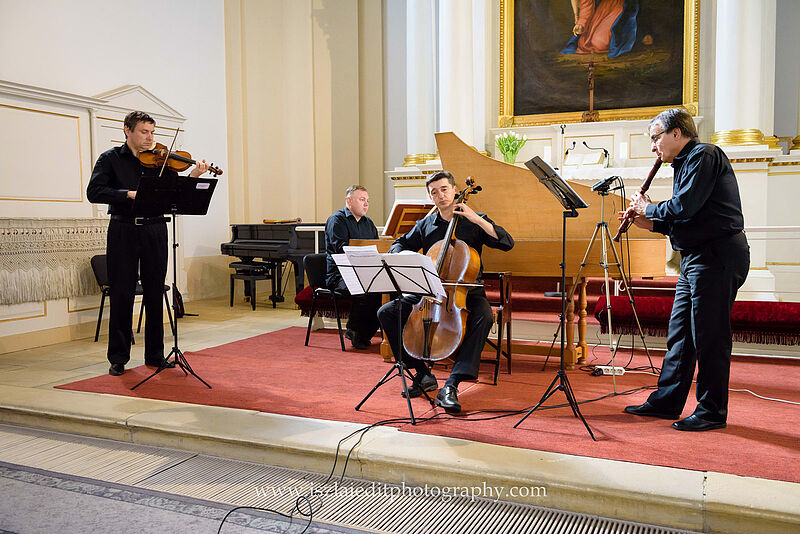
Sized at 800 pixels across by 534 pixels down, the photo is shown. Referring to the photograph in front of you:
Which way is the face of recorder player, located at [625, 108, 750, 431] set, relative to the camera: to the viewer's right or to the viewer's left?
to the viewer's left

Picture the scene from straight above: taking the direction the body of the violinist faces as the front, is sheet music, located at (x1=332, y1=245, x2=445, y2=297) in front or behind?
in front

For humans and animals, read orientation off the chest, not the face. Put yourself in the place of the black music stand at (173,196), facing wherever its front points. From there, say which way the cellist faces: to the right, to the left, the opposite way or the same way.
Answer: the opposite way

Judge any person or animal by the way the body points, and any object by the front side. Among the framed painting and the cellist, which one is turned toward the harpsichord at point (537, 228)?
the framed painting

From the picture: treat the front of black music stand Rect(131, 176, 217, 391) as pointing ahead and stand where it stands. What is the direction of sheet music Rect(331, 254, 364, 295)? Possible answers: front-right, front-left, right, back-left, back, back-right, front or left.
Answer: back-right

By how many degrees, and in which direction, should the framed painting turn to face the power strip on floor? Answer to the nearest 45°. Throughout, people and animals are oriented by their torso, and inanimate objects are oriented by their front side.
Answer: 0° — it already faces it

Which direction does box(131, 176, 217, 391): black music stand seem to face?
away from the camera

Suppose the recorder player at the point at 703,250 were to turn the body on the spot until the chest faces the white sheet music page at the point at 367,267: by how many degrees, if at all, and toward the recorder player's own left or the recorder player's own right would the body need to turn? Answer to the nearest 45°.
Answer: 0° — they already face it

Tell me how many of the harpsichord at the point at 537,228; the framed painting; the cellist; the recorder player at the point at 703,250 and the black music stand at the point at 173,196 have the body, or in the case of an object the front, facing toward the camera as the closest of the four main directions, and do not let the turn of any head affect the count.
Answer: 2

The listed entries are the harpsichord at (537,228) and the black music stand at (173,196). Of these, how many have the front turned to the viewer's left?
1

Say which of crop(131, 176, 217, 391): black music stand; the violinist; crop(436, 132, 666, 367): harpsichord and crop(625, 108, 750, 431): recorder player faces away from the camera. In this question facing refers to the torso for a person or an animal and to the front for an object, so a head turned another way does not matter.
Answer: the black music stand

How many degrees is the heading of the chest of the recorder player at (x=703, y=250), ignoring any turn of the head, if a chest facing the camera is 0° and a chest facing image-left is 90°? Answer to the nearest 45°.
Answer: approximately 90°

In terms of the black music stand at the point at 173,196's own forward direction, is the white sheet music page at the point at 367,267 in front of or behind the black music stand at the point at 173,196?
behind
